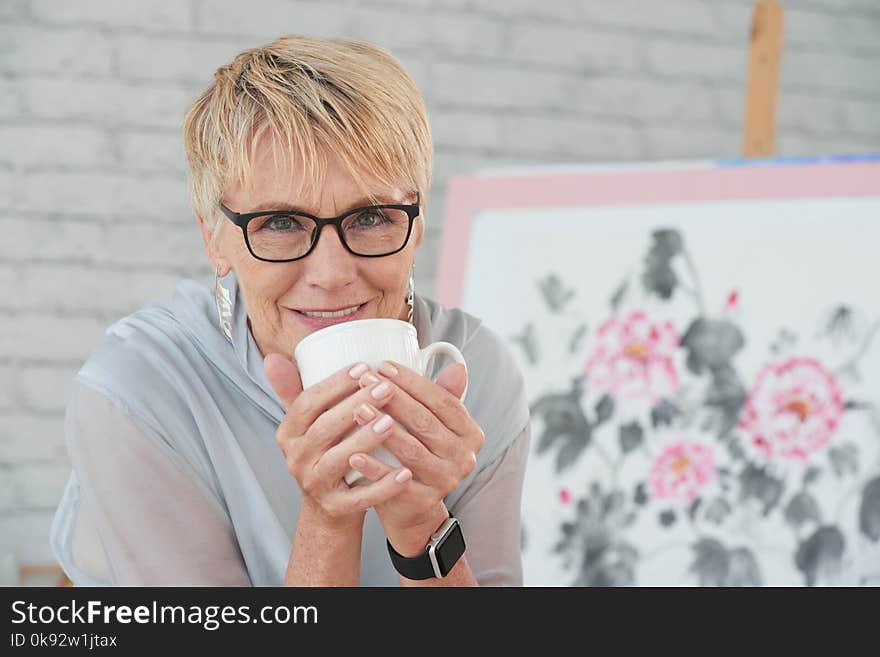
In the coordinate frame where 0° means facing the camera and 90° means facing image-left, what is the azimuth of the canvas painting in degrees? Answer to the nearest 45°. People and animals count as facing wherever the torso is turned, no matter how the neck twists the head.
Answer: approximately 0°

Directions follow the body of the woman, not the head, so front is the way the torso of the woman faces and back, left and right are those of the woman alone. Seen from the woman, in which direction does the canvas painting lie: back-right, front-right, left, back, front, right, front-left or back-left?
back-left

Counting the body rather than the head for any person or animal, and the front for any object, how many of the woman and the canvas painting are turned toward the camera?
2

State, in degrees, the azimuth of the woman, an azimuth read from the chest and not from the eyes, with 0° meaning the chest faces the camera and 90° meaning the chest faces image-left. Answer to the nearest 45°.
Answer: approximately 0°

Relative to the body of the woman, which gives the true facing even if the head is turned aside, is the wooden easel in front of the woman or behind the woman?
behind
